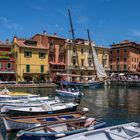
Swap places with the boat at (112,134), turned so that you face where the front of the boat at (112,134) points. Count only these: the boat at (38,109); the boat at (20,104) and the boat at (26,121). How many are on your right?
3

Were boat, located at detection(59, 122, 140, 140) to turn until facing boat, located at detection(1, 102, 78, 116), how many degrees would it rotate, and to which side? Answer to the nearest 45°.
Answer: approximately 90° to its right
